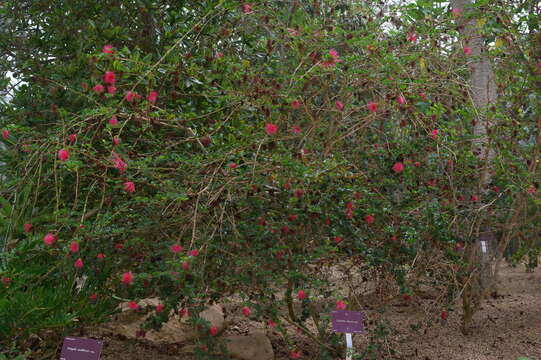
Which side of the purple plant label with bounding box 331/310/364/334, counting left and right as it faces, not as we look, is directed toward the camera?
front

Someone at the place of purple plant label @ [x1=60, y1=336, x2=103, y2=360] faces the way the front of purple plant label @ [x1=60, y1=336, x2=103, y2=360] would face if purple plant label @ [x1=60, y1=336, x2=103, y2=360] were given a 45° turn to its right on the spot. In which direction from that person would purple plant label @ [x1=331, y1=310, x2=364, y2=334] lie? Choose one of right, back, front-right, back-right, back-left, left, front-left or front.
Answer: back-left

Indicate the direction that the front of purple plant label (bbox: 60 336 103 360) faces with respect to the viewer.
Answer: facing the viewer
